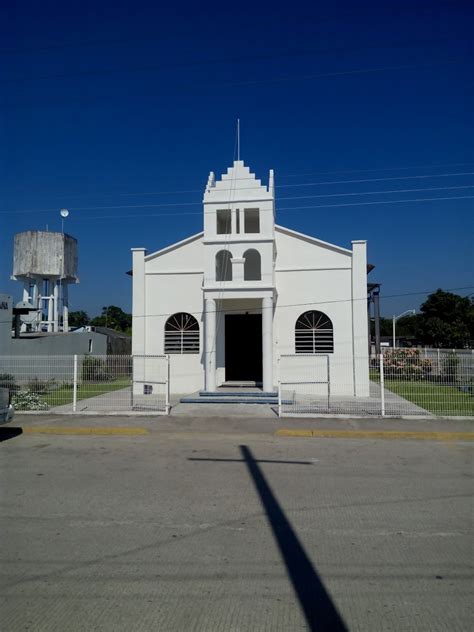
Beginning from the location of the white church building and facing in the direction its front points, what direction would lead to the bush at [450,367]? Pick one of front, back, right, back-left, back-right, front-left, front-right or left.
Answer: front-left

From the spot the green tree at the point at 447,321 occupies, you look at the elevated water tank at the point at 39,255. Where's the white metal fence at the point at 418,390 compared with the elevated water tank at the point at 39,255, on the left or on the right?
left

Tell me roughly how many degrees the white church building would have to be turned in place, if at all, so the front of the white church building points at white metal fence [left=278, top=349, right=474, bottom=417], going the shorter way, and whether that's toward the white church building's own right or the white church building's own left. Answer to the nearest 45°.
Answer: approximately 45° to the white church building's own left

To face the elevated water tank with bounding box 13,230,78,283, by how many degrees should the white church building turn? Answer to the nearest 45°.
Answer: approximately 135° to its right

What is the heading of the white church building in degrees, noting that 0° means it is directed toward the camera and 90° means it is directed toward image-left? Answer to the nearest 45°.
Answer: approximately 0°

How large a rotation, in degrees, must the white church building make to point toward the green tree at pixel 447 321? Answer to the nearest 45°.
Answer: approximately 135° to its left

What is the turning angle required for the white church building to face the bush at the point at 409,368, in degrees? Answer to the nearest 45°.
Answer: approximately 45° to its left
